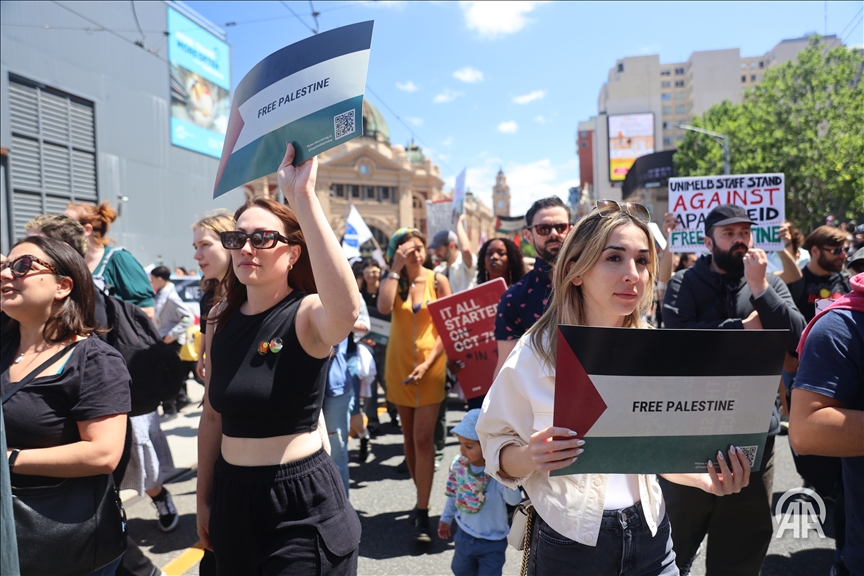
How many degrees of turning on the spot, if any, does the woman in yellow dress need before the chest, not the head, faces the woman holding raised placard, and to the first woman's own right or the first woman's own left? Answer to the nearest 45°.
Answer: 0° — they already face them

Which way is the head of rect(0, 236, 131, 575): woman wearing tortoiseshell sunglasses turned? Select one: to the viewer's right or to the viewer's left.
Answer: to the viewer's left

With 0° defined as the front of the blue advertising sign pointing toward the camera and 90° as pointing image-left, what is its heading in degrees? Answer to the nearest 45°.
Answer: approximately 315°

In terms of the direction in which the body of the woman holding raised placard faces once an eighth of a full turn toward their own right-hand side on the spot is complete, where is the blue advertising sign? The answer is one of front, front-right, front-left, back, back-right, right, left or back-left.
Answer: right

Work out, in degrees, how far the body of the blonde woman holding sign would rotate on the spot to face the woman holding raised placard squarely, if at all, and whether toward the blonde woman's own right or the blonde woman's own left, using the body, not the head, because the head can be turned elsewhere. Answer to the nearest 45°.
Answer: approximately 135° to the blonde woman's own right

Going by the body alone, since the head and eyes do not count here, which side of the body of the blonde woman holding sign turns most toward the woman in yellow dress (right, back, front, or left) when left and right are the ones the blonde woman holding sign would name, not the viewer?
back
